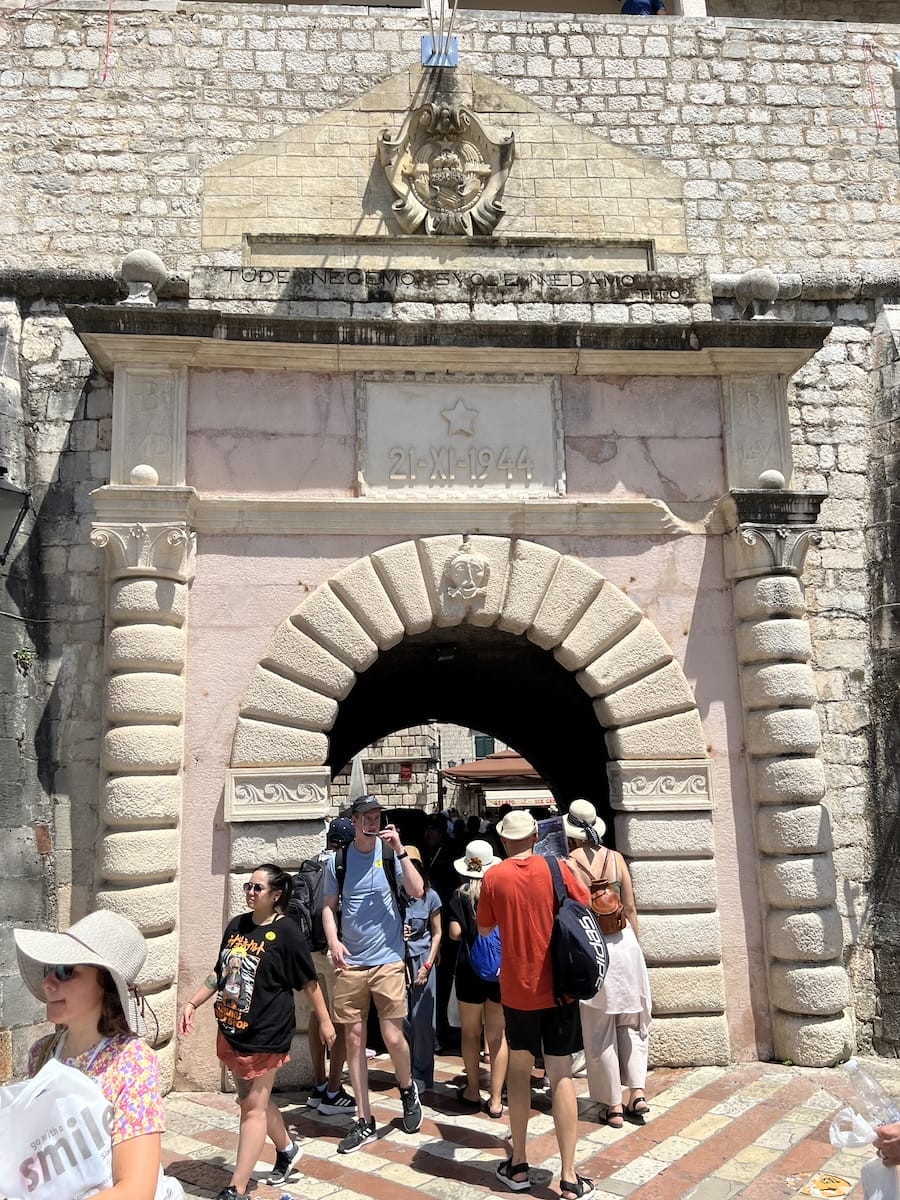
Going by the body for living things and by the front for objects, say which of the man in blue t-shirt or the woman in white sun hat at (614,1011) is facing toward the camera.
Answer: the man in blue t-shirt

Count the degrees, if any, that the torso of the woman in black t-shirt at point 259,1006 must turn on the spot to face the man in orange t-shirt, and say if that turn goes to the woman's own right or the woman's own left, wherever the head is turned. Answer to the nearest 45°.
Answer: approximately 135° to the woman's own left

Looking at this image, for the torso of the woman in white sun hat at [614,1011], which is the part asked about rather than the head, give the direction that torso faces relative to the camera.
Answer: away from the camera

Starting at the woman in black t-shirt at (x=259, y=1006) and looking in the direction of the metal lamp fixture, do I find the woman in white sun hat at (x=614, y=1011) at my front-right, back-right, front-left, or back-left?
back-right

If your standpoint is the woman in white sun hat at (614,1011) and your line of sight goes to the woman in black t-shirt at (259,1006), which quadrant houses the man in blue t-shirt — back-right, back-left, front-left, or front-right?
front-right

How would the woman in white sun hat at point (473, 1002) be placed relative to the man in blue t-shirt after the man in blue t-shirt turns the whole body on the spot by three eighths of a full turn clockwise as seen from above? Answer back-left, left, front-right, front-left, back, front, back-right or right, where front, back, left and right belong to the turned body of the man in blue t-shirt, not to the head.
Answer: right

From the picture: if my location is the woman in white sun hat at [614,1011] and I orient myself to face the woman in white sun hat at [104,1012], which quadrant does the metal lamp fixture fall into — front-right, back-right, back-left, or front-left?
front-right

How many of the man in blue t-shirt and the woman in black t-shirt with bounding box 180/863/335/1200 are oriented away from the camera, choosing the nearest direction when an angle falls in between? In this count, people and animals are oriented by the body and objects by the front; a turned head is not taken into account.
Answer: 0

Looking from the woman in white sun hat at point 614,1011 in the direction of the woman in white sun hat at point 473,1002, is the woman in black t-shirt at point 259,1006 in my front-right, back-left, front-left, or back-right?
front-left

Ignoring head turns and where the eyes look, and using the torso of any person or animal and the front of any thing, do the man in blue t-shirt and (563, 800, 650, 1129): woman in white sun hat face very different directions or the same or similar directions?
very different directions

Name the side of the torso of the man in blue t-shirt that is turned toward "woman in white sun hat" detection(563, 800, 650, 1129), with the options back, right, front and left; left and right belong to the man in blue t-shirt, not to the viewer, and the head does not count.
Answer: left

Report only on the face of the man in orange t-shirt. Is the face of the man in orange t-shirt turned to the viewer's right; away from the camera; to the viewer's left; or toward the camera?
away from the camera

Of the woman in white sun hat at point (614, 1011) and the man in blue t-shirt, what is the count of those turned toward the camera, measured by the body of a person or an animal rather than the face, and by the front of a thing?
1

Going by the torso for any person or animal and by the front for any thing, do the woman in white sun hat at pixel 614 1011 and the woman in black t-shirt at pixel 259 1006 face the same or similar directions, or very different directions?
very different directions

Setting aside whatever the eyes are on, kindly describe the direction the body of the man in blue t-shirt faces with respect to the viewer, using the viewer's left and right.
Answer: facing the viewer
